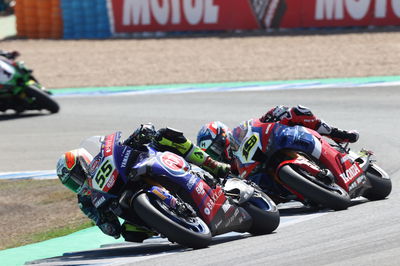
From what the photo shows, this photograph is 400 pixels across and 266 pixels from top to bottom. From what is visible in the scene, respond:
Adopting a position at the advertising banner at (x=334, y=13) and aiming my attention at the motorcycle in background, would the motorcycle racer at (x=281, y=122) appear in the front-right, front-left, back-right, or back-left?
front-left

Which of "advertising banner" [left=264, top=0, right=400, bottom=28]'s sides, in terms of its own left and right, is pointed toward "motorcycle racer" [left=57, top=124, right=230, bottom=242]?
front

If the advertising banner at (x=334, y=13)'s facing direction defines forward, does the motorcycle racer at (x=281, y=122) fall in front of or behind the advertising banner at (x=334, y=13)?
in front

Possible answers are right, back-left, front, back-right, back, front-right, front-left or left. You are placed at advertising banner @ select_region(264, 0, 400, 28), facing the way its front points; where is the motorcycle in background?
front-right

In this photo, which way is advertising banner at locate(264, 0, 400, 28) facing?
toward the camera

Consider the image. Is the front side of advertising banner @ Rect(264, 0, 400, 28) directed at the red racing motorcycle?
yes

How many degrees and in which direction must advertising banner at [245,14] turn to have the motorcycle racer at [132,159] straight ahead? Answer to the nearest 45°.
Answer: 0° — it already faces them

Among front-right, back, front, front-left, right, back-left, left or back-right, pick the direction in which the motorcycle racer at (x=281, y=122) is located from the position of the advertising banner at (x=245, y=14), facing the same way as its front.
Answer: front

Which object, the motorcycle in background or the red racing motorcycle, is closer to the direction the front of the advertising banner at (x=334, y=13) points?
the red racing motorcycle

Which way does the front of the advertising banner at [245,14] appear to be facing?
toward the camera

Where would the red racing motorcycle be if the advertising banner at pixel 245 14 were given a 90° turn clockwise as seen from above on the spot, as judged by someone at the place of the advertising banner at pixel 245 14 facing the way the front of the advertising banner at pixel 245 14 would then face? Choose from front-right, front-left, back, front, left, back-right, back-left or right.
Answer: left
